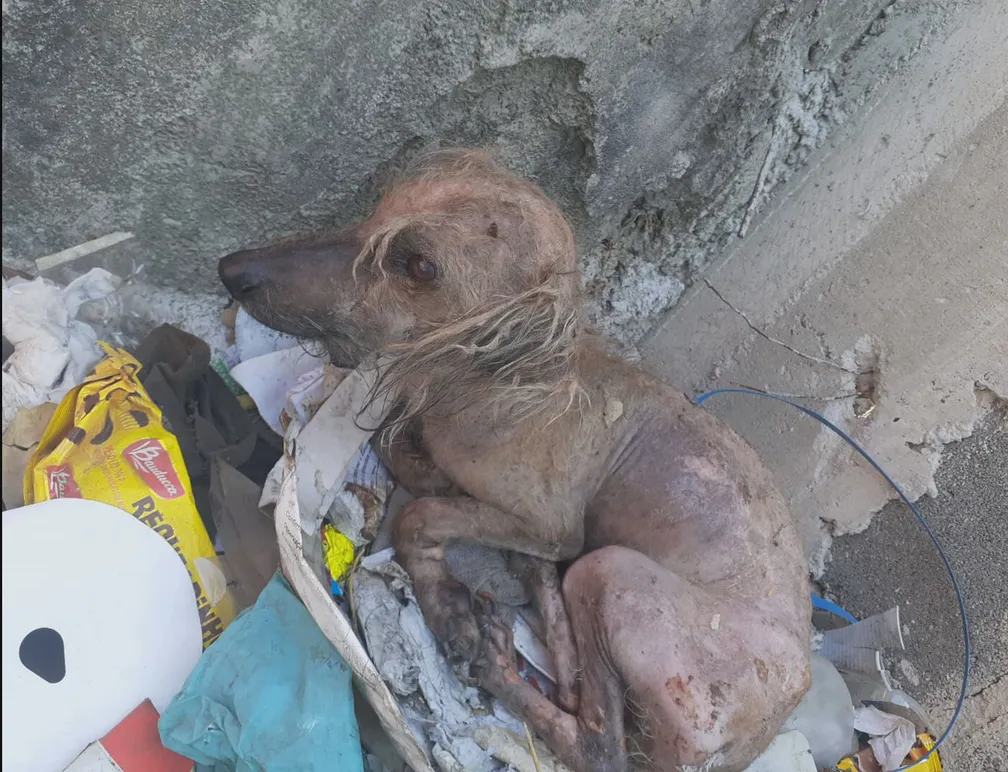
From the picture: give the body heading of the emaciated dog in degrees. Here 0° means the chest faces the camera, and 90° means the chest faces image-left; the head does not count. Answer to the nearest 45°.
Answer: approximately 90°

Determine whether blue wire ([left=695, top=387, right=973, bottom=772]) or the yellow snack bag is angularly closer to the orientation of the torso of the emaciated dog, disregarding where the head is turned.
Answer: the yellow snack bag

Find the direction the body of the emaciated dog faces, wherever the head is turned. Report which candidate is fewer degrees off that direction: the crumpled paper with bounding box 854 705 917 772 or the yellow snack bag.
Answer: the yellow snack bag

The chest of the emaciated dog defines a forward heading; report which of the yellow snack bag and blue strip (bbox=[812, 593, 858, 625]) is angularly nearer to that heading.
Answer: the yellow snack bag

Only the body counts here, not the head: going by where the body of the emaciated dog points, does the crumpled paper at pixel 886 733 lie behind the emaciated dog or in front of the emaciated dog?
behind

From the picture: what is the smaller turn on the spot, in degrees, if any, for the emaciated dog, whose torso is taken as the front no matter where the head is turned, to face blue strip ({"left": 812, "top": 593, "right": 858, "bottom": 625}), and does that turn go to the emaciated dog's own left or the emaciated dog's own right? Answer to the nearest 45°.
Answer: approximately 135° to the emaciated dog's own right

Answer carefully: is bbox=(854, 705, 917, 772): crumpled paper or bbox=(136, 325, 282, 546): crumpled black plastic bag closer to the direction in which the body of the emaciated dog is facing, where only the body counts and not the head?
the crumpled black plastic bag
